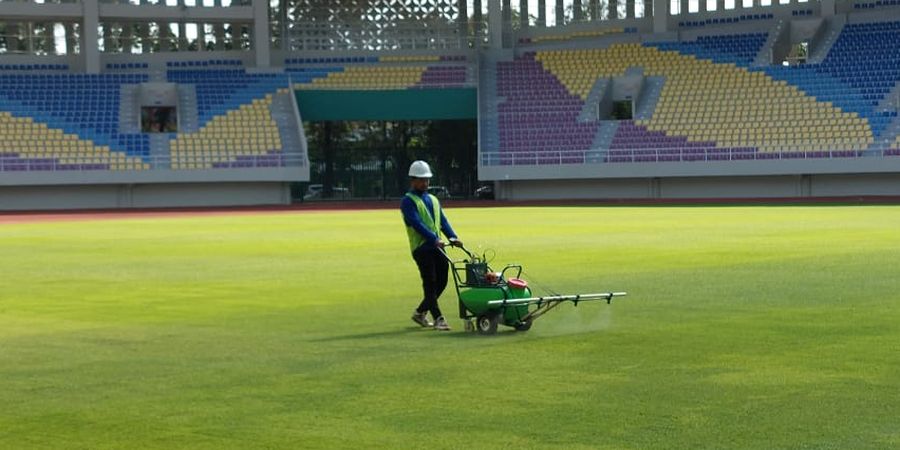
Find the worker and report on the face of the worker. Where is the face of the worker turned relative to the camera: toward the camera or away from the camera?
toward the camera

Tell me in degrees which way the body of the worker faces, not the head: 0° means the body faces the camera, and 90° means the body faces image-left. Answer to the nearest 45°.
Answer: approximately 315°
